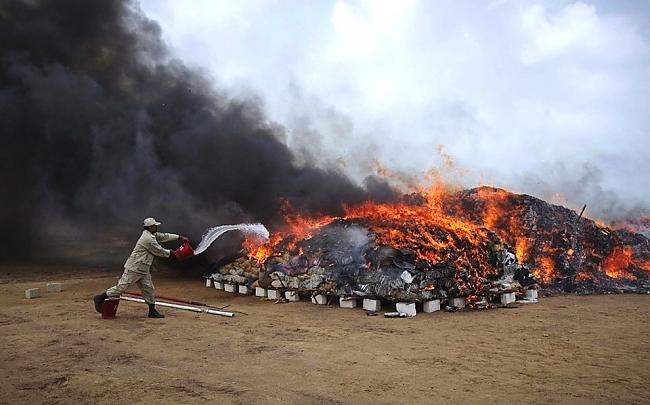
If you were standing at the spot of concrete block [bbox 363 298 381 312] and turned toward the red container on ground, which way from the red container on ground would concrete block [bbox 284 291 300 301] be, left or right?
right

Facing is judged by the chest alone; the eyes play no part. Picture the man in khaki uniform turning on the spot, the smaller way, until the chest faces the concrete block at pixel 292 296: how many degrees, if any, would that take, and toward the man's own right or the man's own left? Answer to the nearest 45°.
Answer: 0° — they already face it

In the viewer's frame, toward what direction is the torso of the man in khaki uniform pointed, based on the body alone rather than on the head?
to the viewer's right

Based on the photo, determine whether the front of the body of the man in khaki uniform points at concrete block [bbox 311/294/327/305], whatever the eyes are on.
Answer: yes

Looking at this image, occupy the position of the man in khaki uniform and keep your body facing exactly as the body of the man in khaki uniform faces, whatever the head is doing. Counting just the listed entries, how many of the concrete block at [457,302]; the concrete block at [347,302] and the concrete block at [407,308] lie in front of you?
3

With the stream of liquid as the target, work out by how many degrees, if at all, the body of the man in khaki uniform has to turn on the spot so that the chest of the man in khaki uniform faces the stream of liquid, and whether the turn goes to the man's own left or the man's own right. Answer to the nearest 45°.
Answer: approximately 45° to the man's own left

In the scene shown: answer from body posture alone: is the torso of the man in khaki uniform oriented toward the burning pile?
yes

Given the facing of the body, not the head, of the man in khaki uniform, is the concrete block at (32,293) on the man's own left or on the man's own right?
on the man's own left

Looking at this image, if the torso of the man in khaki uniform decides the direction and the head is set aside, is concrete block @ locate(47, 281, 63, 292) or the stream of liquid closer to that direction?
the stream of liquid

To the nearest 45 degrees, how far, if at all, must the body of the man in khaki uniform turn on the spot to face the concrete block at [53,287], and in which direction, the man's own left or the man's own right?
approximately 135° to the man's own left
